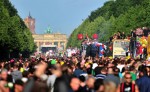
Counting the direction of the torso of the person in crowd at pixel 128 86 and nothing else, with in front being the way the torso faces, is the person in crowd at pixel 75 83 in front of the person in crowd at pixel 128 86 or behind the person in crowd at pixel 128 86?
in front

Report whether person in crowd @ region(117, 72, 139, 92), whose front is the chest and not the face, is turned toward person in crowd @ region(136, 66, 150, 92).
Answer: no
